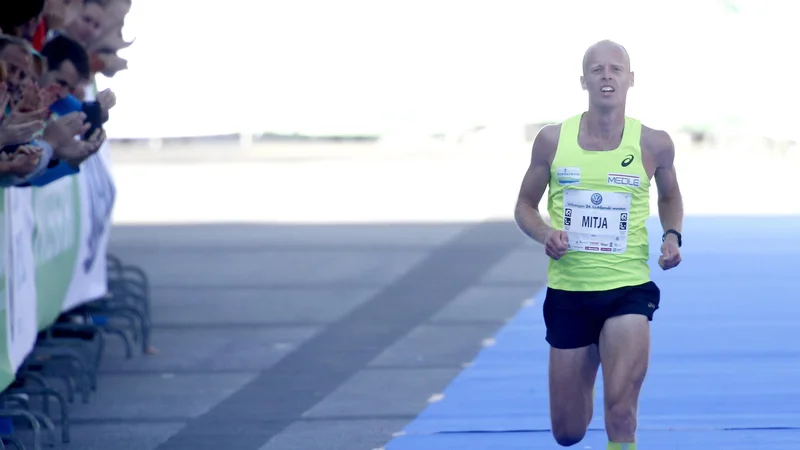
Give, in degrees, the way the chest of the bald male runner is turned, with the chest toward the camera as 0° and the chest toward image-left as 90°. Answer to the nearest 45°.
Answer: approximately 0°

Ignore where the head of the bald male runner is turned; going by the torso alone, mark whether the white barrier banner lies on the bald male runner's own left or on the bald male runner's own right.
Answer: on the bald male runner's own right
